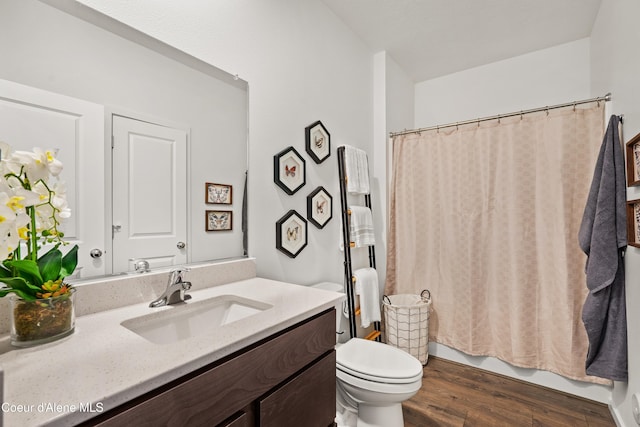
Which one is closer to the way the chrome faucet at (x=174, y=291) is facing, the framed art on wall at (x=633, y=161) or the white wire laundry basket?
the framed art on wall

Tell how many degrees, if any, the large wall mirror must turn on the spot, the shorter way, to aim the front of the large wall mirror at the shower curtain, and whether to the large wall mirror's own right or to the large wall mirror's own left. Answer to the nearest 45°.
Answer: approximately 45° to the large wall mirror's own left

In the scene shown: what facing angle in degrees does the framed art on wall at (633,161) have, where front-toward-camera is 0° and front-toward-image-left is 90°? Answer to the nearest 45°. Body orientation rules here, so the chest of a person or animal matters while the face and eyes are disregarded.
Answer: approximately 90°

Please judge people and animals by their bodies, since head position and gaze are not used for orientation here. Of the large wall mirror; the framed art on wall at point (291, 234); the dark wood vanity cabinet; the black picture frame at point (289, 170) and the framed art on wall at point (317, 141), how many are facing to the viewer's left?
0

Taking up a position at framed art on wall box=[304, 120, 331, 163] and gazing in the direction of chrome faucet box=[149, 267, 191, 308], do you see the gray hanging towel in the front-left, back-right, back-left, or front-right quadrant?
back-left

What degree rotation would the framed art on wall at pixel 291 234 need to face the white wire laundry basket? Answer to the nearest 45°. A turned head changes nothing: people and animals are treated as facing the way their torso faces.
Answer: approximately 90° to its left

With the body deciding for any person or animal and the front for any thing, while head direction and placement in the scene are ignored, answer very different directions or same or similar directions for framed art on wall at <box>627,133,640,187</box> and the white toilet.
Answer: very different directions

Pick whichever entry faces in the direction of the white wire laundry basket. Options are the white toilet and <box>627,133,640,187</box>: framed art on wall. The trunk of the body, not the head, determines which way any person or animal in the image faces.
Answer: the framed art on wall

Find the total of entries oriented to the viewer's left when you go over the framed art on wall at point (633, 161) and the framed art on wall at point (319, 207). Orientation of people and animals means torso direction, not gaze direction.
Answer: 1

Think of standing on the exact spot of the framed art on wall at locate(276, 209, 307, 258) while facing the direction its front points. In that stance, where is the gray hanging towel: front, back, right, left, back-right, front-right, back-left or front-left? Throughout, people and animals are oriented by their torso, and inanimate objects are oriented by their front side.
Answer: front-left

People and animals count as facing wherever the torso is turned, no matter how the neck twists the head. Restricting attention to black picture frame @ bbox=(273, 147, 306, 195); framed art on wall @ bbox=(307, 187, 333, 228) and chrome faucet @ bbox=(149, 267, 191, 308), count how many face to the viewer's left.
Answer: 0

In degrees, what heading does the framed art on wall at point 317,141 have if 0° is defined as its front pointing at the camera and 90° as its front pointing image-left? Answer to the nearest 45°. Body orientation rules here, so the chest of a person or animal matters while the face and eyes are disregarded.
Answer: approximately 315°
